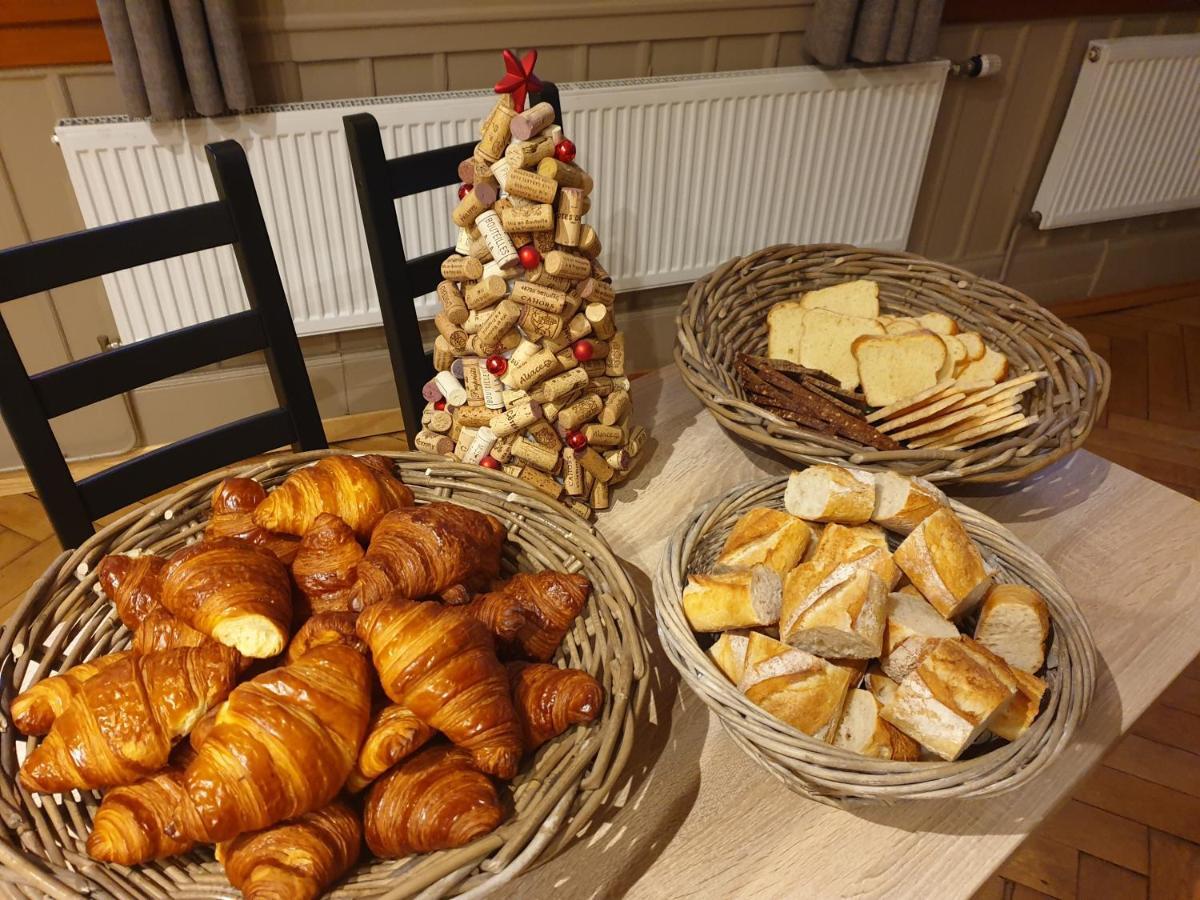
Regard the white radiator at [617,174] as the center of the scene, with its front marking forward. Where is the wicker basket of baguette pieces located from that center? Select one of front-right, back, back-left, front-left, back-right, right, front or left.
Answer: front

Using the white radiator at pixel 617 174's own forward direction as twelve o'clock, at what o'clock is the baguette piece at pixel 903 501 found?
The baguette piece is roughly at 12 o'clock from the white radiator.

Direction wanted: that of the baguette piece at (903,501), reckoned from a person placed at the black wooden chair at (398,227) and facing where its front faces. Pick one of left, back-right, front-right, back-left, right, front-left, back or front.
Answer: front

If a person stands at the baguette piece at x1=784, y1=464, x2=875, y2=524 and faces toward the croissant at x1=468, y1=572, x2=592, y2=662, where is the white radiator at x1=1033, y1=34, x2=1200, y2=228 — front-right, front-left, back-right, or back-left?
back-right

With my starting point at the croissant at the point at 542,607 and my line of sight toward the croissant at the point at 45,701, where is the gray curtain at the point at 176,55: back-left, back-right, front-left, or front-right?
front-right

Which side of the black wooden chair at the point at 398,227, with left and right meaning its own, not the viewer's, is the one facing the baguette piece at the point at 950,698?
front

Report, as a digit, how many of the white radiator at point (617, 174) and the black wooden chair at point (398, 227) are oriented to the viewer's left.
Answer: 0

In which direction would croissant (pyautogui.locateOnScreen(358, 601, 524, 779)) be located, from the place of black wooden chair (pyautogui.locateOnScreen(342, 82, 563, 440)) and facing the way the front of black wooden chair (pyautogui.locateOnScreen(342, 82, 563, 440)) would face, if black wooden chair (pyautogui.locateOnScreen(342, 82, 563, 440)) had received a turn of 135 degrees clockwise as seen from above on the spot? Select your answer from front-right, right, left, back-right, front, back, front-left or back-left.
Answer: left

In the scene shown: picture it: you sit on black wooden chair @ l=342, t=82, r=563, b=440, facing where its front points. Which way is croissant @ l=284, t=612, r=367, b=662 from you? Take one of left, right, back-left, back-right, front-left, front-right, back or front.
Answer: front-right

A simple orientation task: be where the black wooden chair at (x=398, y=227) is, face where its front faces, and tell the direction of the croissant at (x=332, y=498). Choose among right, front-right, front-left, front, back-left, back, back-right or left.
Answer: front-right

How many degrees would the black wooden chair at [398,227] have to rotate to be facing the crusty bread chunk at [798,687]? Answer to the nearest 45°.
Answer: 0° — it already faces it

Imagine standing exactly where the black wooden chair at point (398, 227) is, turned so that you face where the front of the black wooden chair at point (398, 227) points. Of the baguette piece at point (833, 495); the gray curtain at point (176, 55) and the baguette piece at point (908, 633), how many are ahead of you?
2

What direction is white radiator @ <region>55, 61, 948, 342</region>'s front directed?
toward the camera

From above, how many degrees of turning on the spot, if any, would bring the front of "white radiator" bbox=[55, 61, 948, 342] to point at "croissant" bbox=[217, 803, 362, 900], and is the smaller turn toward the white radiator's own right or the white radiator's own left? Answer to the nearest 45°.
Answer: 0° — it already faces it

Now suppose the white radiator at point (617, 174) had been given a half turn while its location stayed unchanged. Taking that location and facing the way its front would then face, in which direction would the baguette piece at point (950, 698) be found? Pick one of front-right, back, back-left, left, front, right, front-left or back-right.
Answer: back

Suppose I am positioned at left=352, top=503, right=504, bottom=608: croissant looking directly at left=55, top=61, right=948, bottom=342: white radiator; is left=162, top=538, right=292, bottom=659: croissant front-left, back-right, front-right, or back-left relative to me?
back-left

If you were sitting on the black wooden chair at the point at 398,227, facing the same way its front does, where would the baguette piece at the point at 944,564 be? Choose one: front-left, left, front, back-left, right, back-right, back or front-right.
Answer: front

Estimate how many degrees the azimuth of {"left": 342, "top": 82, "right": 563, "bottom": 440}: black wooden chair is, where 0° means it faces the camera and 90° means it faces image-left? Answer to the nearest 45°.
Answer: approximately 315°

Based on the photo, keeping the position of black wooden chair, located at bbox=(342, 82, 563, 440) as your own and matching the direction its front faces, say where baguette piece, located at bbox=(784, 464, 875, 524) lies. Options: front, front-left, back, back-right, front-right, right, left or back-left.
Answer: front
